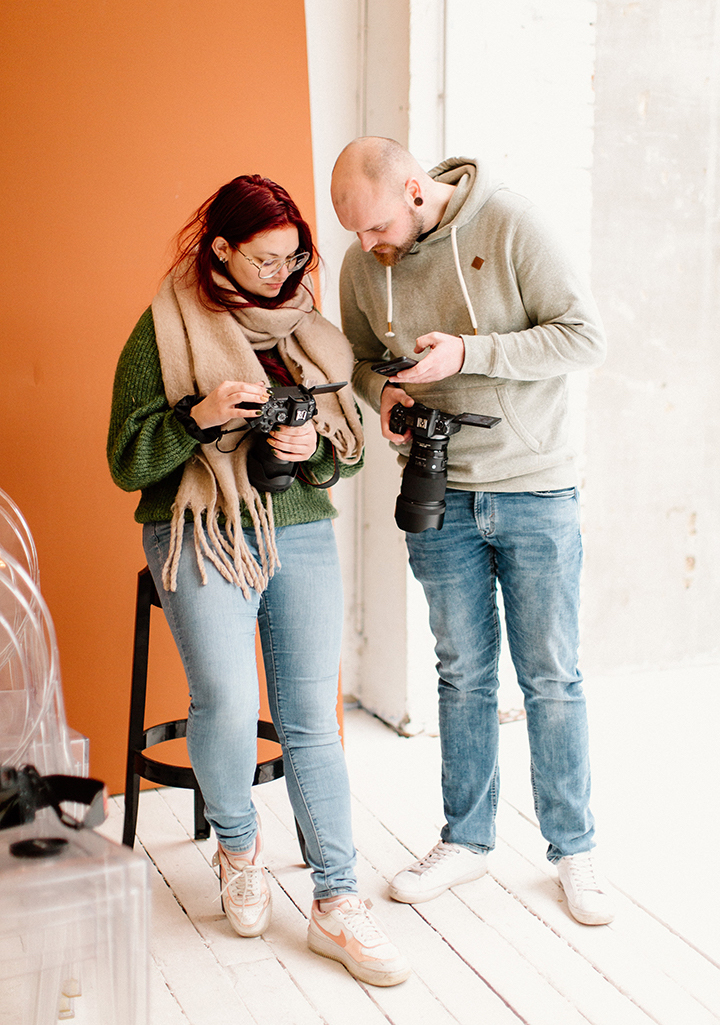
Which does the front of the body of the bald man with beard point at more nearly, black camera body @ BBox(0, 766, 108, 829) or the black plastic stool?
the black camera body

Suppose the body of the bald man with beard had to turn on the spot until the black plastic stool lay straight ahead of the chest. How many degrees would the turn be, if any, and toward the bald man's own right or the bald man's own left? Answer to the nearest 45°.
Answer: approximately 45° to the bald man's own right

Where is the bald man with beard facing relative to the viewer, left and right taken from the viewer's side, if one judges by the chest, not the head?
facing the viewer and to the left of the viewer

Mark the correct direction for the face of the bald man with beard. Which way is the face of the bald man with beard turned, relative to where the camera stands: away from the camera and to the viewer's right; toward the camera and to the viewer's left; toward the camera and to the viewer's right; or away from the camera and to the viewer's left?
toward the camera and to the viewer's left

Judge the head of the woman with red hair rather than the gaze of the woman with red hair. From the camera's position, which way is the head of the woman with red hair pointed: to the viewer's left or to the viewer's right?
to the viewer's right

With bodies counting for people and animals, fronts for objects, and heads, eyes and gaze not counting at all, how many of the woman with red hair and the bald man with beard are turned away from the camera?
0

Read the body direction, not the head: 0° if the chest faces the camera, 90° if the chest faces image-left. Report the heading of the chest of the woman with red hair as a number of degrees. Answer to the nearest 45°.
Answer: approximately 315°

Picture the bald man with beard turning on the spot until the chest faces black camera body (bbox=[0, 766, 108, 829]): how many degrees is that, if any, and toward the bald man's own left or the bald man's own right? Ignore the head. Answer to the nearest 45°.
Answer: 0° — they already face it
